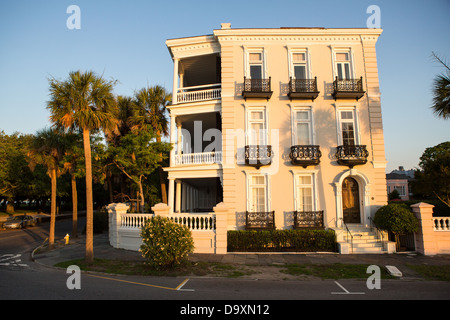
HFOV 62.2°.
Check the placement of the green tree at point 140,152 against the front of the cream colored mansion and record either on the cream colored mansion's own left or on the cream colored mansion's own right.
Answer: on the cream colored mansion's own right

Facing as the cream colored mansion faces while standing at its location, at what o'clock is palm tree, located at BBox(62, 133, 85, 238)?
The palm tree is roughly at 3 o'clock from the cream colored mansion.

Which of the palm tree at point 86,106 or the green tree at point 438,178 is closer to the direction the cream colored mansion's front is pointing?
the palm tree

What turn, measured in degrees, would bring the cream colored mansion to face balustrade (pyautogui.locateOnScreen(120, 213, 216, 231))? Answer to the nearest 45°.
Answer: approximately 45° to its right

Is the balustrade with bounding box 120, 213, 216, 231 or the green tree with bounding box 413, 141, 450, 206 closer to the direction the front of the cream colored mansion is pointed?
the balustrade

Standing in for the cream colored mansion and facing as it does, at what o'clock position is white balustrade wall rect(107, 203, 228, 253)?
The white balustrade wall is roughly at 2 o'clock from the cream colored mansion.

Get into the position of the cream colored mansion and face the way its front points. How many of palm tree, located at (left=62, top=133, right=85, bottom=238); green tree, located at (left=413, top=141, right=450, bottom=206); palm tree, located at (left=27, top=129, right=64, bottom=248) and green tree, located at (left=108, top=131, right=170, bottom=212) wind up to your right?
3

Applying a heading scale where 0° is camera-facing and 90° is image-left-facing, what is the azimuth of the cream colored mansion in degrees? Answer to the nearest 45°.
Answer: approximately 0°

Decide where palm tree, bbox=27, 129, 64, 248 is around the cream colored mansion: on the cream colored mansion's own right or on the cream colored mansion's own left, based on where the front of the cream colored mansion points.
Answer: on the cream colored mansion's own right

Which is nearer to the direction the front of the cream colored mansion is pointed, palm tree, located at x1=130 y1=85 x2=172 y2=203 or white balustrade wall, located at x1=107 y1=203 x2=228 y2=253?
the white balustrade wall

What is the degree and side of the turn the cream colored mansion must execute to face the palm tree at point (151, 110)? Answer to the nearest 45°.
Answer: approximately 90° to its right

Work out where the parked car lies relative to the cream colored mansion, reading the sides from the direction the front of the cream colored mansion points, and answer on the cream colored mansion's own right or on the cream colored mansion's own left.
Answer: on the cream colored mansion's own right

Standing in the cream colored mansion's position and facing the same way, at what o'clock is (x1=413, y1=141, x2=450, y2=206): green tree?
The green tree is roughly at 8 o'clock from the cream colored mansion.
